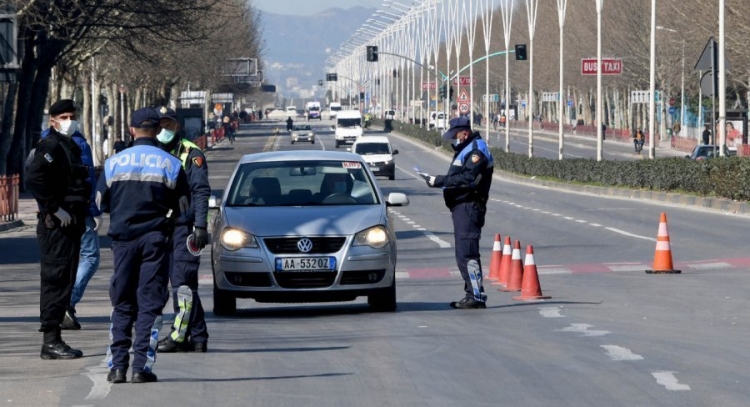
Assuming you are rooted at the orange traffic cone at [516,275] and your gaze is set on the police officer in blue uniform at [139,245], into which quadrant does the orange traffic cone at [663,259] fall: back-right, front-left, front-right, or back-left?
back-left

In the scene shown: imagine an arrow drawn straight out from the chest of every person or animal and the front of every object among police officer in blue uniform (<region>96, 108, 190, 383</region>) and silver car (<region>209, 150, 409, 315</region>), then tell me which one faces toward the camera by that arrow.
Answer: the silver car

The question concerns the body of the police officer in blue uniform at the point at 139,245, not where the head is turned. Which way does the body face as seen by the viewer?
away from the camera

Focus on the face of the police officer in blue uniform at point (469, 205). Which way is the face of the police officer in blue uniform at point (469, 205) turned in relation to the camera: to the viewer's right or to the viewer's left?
to the viewer's left

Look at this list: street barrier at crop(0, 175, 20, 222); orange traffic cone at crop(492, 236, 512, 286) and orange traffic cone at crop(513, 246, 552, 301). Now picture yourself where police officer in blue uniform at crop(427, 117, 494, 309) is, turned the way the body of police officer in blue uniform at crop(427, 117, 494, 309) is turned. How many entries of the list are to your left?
0

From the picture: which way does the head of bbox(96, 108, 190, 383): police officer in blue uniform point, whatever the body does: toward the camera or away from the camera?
away from the camera

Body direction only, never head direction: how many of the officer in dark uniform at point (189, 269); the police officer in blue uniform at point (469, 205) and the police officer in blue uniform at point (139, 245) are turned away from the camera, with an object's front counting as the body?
1

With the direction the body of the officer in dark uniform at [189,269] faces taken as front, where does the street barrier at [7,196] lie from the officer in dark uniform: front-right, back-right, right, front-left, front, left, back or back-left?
back-right

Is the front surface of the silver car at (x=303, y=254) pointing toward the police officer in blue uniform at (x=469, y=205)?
no

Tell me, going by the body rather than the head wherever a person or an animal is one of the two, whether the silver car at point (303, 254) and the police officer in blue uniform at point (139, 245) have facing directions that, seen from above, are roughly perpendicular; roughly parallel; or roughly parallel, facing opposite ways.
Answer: roughly parallel, facing opposite ways

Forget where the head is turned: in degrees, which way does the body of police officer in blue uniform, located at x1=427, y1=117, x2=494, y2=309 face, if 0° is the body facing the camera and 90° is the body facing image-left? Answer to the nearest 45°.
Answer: approximately 90°

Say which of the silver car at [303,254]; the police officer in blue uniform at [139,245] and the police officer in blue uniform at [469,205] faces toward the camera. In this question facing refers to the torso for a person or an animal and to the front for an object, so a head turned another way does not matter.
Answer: the silver car

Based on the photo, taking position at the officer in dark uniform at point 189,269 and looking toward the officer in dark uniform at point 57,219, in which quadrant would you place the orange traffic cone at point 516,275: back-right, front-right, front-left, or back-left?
back-right

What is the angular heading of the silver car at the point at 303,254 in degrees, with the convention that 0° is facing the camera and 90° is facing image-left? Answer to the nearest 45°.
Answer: approximately 0°
